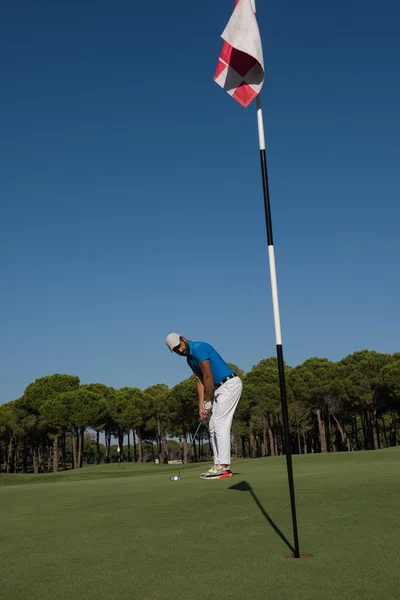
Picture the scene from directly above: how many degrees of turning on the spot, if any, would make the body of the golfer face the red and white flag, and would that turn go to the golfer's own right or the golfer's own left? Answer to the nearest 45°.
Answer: approximately 90° to the golfer's own left

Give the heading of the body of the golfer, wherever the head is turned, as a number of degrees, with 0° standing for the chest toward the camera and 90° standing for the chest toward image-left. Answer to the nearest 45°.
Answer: approximately 90°
